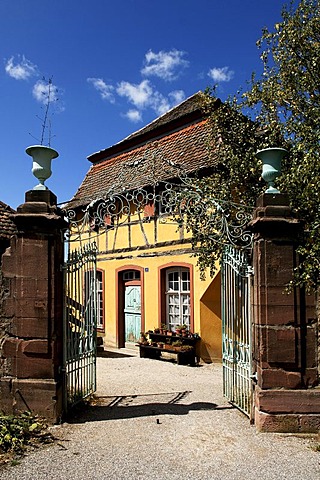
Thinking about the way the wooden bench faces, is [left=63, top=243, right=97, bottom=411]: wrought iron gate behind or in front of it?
in front

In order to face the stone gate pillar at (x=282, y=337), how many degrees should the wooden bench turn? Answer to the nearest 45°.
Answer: approximately 45° to its left

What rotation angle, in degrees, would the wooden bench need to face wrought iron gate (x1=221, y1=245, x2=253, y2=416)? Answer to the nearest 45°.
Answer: approximately 45° to its left

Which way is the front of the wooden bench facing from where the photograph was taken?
facing the viewer and to the left of the viewer

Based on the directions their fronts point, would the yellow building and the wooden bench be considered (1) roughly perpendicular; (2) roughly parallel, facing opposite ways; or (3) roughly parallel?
roughly parallel

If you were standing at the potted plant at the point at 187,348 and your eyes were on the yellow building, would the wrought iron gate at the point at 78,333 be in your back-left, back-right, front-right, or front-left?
back-left

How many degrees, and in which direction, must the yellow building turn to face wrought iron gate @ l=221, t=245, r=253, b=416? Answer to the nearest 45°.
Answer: approximately 45° to its left

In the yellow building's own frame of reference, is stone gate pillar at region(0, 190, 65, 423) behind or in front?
in front
